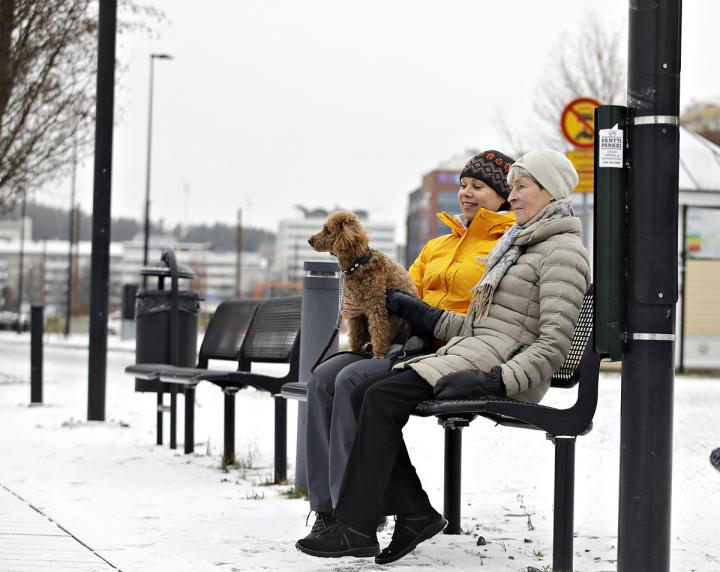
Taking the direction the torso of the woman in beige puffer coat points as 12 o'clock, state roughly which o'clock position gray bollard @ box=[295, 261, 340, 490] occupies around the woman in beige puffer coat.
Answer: The gray bollard is roughly at 2 o'clock from the woman in beige puffer coat.

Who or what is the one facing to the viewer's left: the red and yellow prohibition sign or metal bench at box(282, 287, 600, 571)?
the metal bench

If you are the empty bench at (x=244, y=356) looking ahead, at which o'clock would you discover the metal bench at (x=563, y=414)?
The metal bench is roughly at 10 o'clock from the empty bench.

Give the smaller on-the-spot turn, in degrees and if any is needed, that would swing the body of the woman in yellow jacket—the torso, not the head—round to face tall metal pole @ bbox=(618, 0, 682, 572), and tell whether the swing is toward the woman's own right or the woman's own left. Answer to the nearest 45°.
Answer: approximately 90° to the woman's own left

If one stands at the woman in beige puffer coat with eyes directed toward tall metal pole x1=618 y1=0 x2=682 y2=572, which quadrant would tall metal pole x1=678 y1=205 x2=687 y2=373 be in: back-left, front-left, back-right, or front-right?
back-left

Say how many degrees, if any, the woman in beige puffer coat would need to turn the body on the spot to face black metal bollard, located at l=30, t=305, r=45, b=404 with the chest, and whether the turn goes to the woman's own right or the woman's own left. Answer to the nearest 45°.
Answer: approximately 45° to the woman's own right

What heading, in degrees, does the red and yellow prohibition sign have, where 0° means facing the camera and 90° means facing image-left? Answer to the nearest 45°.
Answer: approximately 0°

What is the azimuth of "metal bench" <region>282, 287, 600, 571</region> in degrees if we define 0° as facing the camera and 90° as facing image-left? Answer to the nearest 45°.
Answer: approximately 90°

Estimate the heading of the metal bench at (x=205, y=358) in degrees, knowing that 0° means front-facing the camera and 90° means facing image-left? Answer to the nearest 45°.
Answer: approximately 45°

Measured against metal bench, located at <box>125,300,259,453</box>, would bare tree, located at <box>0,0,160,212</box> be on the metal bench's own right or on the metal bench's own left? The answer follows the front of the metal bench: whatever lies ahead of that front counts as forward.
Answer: on the metal bench's own right

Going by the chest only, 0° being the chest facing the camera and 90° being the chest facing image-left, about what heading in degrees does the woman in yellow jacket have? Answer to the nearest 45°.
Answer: approximately 45°

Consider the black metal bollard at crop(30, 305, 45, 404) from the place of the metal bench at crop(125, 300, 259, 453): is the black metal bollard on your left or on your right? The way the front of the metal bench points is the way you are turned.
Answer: on your right

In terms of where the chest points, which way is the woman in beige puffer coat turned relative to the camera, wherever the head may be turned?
to the viewer's left

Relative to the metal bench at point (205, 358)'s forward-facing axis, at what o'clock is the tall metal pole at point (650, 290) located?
The tall metal pole is roughly at 10 o'clock from the metal bench.

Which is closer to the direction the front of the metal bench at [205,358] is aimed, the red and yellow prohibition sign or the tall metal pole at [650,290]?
the tall metal pole

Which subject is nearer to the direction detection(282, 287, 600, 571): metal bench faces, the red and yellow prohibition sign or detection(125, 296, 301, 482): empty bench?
the empty bench
